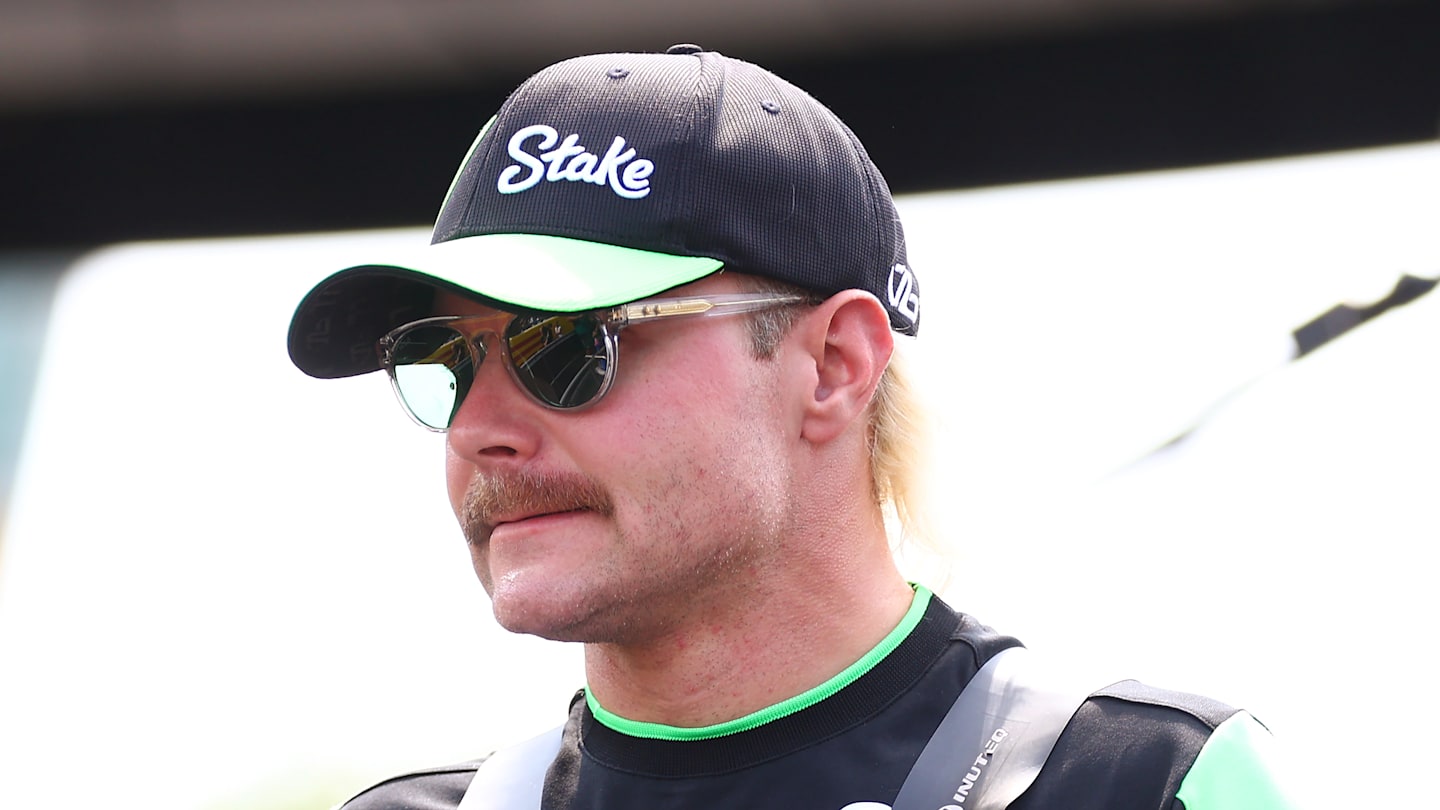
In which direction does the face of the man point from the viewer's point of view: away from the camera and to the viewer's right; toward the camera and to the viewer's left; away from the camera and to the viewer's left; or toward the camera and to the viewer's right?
toward the camera and to the viewer's left

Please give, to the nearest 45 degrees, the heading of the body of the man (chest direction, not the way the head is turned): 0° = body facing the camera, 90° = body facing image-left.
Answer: approximately 45°
